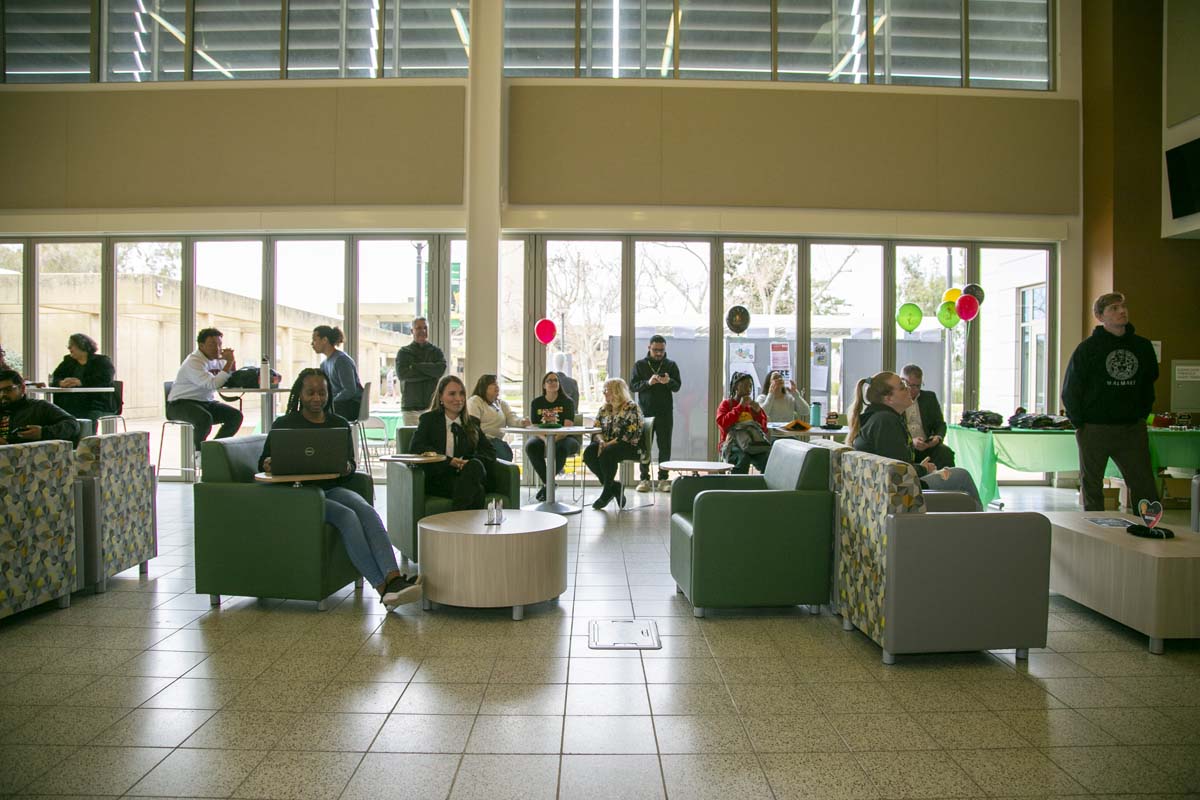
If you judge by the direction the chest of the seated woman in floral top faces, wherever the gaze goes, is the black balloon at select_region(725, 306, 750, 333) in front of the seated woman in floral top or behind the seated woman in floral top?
behind

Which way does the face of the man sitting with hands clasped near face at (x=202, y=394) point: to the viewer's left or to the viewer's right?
to the viewer's right

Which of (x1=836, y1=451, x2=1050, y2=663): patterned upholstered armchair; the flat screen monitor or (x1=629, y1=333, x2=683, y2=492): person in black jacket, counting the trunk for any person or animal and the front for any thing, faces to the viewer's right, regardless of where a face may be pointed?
the patterned upholstered armchair

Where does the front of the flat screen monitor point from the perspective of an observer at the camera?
facing the viewer and to the left of the viewer

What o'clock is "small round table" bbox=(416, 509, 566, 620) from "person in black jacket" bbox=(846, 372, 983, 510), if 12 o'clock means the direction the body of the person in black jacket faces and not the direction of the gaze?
The small round table is roughly at 5 o'clock from the person in black jacket.

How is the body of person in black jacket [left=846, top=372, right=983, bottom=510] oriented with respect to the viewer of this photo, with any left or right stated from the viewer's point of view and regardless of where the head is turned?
facing to the right of the viewer

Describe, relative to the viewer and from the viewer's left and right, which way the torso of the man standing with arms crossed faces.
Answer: facing the viewer

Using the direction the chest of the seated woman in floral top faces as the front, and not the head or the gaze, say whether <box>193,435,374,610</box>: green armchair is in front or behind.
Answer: in front

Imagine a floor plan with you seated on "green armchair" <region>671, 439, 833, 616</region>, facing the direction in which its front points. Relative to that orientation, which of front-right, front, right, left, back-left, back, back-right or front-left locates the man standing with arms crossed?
front-right

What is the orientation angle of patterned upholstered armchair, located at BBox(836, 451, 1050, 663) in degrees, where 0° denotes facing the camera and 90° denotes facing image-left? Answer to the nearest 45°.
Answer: approximately 270°
